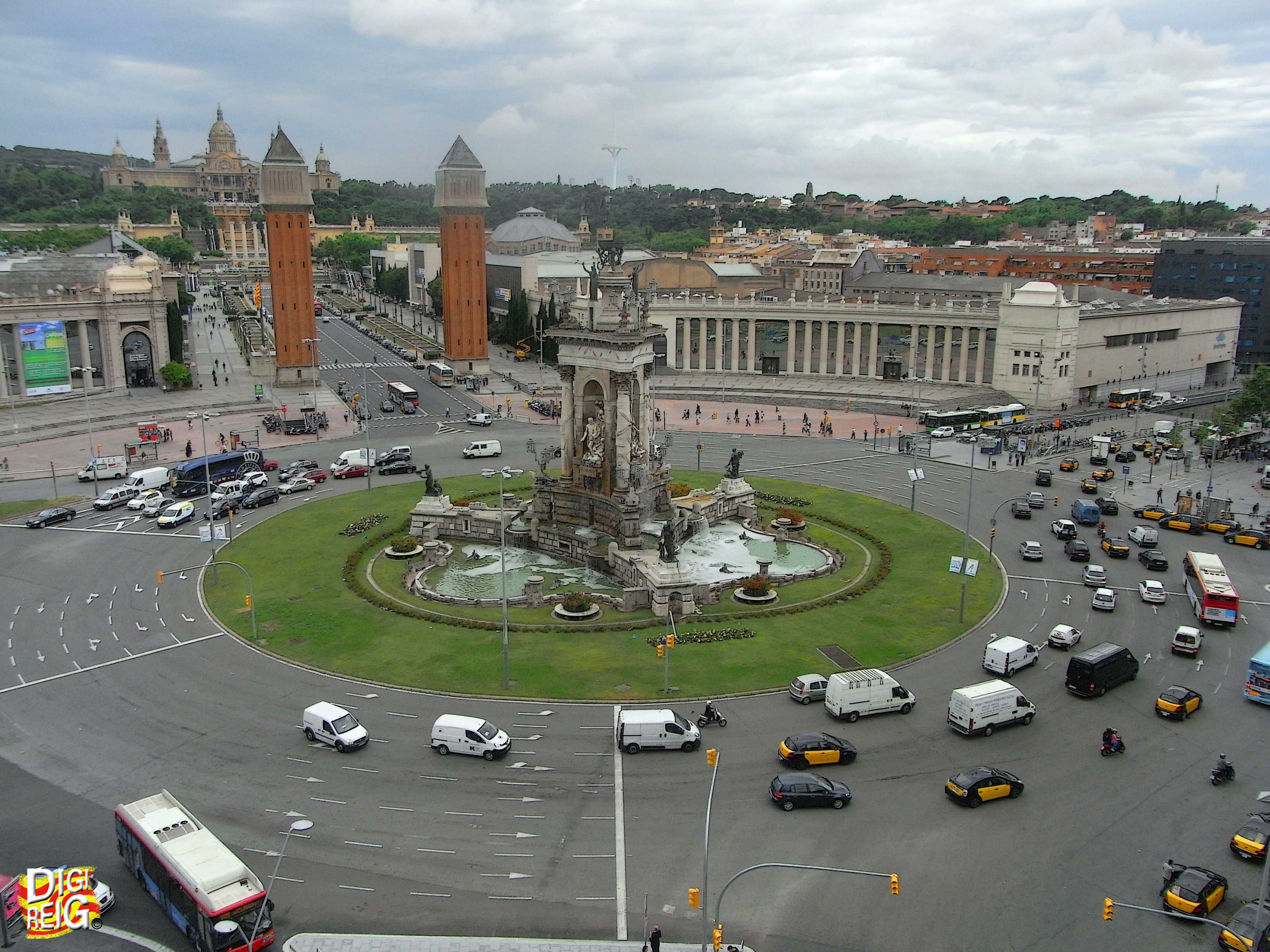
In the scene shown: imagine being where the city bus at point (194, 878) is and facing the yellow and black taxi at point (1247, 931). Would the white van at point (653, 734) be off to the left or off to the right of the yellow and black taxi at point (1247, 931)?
left

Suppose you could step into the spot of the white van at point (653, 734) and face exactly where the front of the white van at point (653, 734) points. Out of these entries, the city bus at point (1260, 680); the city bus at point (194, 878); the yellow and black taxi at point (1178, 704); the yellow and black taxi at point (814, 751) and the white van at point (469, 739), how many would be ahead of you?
3

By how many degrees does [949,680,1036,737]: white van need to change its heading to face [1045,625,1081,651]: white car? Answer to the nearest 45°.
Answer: approximately 45° to its left

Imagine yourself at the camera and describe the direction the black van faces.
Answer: facing away from the viewer and to the right of the viewer

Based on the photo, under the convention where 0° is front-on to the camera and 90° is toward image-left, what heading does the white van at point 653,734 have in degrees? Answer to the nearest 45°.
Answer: approximately 270°

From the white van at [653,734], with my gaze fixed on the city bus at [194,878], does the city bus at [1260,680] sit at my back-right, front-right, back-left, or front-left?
back-left

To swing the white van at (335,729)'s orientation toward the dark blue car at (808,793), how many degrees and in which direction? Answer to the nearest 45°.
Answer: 0° — it already faces it

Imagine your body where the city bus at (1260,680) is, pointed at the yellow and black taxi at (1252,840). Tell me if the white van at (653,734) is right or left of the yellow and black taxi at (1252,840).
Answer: right

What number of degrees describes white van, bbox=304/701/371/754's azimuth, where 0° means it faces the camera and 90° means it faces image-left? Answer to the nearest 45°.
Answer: approximately 315°

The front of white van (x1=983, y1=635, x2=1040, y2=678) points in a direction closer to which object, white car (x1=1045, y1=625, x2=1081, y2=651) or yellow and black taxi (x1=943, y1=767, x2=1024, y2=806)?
the white car

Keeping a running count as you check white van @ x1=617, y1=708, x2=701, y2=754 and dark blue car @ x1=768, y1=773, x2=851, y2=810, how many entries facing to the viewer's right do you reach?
2

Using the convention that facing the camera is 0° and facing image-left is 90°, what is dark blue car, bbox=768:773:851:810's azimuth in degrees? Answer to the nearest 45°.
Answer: approximately 270°
